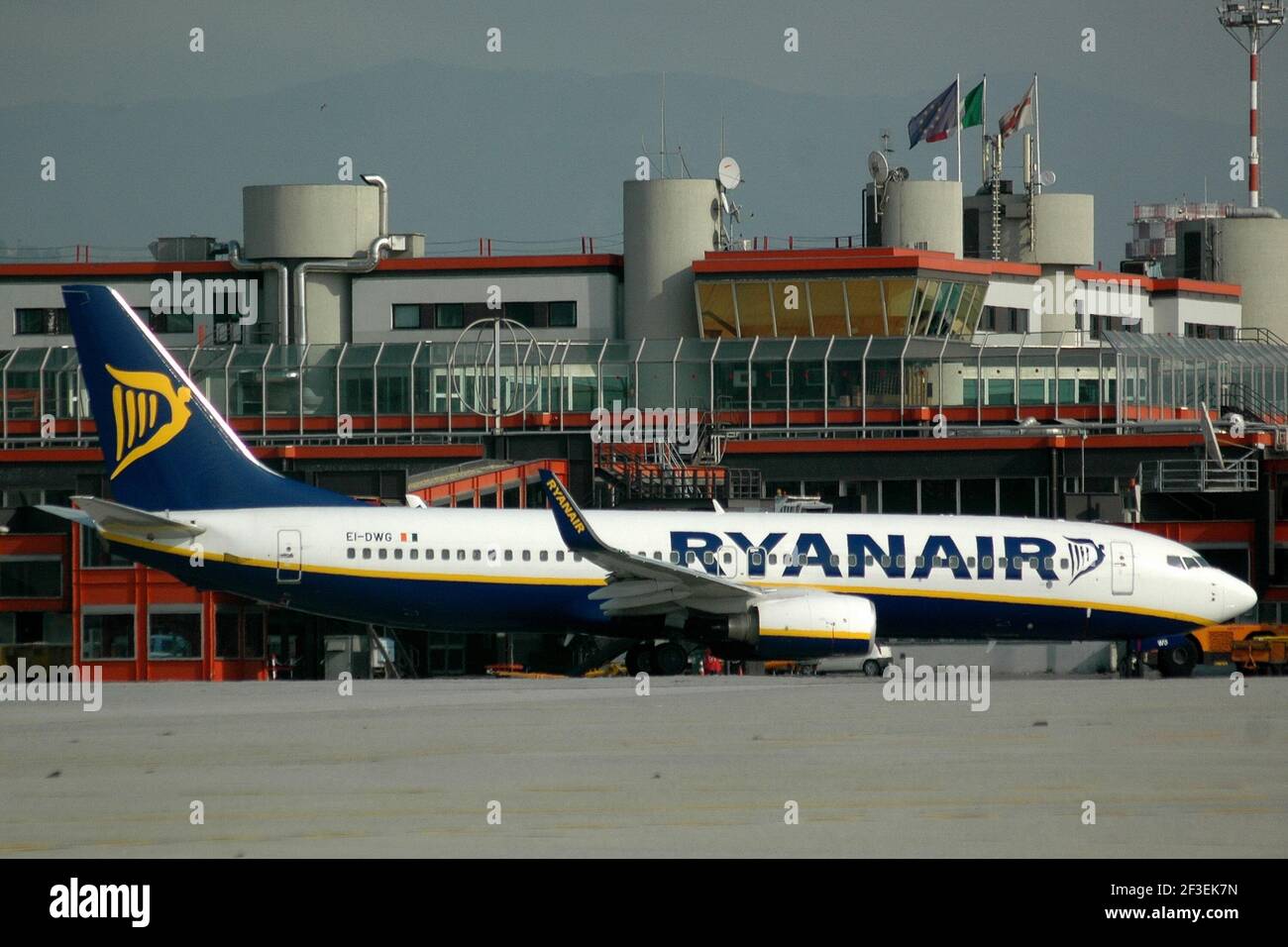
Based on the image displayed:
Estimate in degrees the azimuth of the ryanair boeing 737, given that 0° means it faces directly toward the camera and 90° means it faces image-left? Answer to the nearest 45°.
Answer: approximately 270°
